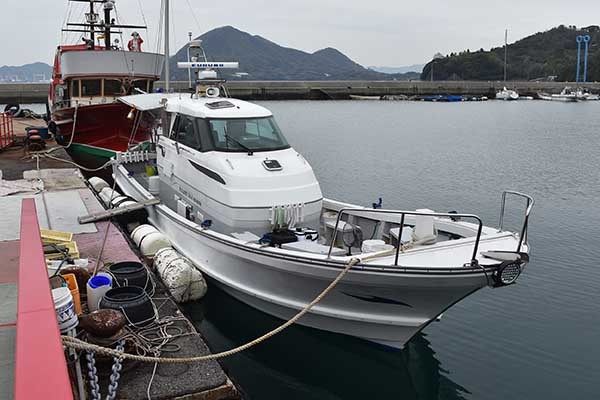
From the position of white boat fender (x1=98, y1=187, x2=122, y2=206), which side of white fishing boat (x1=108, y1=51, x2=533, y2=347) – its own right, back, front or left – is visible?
back

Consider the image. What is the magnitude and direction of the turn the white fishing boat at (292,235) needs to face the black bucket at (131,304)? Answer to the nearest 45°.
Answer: approximately 90° to its right

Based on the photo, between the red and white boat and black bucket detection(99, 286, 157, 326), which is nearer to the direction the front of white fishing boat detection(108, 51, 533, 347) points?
the black bucket

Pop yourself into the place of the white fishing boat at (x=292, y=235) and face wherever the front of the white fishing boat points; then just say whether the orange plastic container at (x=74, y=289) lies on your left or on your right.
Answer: on your right

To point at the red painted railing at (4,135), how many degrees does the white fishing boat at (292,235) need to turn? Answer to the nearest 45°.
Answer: approximately 180°

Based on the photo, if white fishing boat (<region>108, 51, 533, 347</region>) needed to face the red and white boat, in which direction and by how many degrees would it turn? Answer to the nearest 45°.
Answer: approximately 180°

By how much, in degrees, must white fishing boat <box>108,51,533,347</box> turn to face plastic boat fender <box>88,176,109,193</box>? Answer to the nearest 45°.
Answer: approximately 180°

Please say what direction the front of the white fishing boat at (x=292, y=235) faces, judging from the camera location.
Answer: facing the viewer and to the right of the viewer
